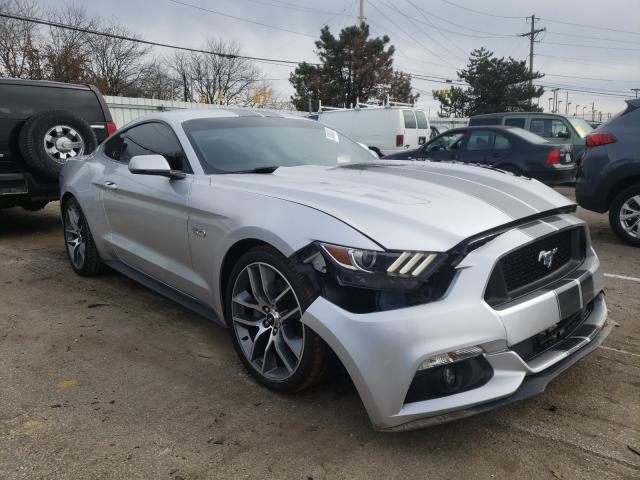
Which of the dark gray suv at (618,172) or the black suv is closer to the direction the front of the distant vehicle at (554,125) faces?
the dark gray suv

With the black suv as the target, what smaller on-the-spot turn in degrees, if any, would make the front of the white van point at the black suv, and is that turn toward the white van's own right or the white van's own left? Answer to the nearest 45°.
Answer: approximately 135° to the white van's own left

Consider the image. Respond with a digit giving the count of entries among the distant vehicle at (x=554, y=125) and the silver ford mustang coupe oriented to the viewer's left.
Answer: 0

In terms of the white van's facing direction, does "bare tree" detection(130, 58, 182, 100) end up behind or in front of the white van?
in front

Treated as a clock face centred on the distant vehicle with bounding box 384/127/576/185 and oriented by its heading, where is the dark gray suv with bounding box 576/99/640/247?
The dark gray suv is roughly at 7 o'clock from the distant vehicle.

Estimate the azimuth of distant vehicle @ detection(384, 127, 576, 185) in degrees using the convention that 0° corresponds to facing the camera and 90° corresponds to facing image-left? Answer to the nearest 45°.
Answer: approximately 135°

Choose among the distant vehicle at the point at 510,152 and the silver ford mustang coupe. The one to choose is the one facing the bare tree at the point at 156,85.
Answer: the distant vehicle

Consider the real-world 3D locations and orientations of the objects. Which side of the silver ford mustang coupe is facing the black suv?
back

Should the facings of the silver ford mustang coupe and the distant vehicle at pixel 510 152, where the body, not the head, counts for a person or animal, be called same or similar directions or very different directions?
very different directions

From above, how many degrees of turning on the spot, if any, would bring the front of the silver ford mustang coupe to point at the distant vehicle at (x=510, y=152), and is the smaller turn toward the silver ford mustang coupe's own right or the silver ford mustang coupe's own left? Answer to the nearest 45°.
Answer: approximately 135° to the silver ford mustang coupe's own left

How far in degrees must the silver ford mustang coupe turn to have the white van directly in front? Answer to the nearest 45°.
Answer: approximately 135° to its left

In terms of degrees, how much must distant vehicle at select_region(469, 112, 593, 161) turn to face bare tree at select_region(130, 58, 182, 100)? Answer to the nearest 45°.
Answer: approximately 180°

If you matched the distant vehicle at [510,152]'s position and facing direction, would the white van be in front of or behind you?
in front

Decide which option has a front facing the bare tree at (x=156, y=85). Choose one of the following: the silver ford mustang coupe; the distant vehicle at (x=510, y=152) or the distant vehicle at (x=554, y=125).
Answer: the distant vehicle at (x=510, y=152)

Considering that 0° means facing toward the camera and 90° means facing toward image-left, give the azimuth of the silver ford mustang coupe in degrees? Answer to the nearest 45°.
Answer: approximately 315°
